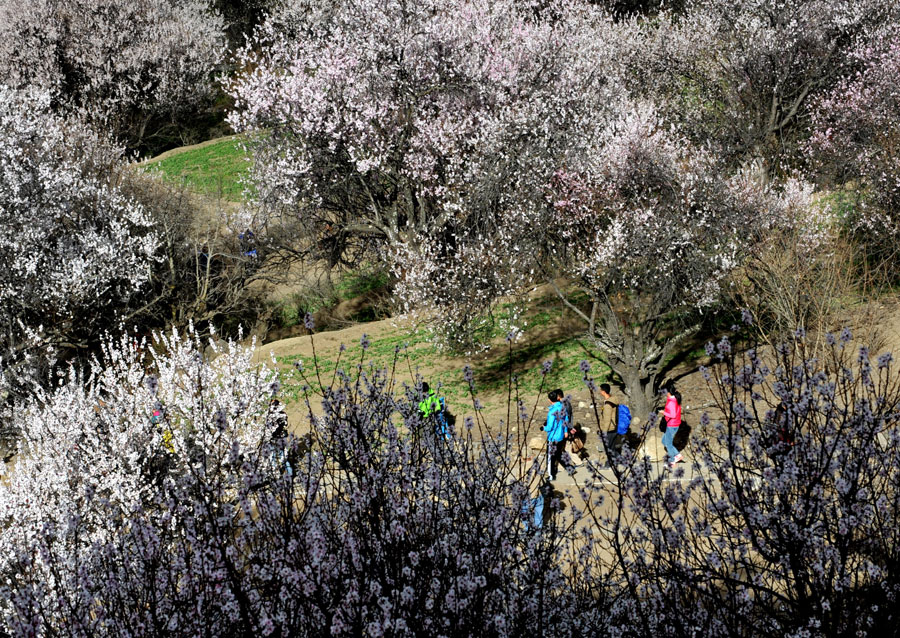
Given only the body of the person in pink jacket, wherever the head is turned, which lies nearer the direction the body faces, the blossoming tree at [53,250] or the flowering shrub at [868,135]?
the blossoming tree

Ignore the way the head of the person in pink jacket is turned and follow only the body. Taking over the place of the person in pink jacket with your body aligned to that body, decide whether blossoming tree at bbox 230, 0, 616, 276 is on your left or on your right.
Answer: on your right

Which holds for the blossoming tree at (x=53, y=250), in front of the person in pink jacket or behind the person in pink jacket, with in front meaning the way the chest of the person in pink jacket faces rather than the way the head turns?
in front

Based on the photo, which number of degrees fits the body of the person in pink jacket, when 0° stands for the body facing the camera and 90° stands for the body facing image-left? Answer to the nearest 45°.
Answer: approximately 90°

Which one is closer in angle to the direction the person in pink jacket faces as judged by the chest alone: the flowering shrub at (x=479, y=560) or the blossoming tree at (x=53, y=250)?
the blossoming tree

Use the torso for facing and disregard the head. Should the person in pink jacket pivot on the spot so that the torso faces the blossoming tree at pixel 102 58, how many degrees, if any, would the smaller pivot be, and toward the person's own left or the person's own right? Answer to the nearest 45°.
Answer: approximately 45° to the person's own right

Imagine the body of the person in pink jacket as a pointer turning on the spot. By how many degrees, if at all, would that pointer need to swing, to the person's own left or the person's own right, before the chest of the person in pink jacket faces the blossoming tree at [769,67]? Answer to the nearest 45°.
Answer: approximately 90° to the person's own right

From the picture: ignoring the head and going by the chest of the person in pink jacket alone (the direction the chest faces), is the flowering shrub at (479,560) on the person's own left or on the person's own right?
on the person's own left

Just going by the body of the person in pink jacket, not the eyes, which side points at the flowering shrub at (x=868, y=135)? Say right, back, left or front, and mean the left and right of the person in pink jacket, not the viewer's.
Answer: right
